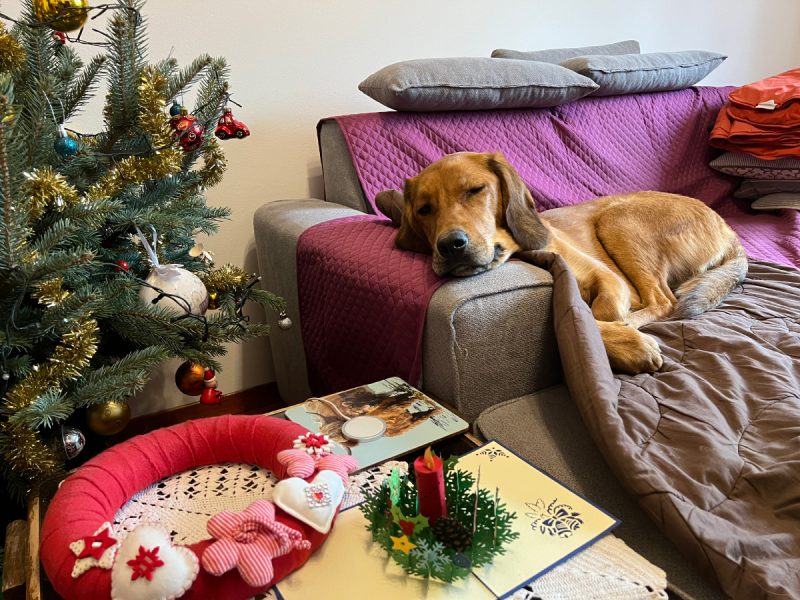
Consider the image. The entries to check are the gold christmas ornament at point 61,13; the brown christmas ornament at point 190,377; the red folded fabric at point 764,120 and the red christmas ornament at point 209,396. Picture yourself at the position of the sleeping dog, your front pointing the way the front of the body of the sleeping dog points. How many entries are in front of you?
3

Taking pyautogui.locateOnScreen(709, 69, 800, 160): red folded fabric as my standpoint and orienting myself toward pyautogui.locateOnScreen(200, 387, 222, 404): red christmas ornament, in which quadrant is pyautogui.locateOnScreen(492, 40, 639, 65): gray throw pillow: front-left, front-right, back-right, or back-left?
front-right

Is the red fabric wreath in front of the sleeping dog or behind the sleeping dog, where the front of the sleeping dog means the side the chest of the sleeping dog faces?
in front

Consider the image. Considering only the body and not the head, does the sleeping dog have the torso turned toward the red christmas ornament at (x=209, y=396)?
yes

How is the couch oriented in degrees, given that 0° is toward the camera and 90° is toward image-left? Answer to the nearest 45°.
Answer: approximately 315°

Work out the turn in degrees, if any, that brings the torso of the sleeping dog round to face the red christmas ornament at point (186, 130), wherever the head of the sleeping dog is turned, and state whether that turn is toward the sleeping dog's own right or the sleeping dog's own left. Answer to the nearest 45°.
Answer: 0° — it already faces it

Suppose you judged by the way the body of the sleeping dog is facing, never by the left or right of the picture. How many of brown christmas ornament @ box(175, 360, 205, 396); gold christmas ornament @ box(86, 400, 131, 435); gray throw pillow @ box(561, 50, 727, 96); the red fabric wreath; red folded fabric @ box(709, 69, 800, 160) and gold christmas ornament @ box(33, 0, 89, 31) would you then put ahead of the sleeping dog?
4

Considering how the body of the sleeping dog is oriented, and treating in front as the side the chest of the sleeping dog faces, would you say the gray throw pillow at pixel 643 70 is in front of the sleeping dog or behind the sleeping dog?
behind

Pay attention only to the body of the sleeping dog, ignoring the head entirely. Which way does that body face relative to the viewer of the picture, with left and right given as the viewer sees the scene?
facing the viewer and to the left of the viewer

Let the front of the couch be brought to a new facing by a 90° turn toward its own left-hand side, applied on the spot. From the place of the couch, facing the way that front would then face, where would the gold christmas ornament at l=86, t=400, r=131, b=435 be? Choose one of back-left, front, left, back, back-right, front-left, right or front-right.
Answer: back
